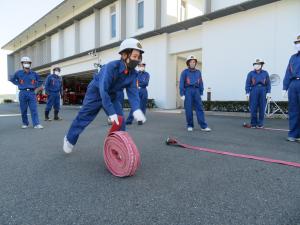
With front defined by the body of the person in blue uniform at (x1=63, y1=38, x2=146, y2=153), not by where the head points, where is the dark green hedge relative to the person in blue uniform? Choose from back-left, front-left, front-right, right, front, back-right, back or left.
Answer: left

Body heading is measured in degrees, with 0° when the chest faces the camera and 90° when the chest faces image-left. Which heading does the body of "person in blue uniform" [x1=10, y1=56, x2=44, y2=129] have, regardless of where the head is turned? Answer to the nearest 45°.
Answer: approximately 0°

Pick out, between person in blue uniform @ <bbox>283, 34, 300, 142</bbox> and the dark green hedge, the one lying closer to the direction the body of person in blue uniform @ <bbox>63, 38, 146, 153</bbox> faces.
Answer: the person in blue uniform

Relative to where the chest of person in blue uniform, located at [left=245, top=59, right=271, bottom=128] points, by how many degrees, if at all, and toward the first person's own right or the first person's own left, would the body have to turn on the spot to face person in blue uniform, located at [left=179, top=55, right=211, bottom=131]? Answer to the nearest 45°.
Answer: approximately 45° to the first person's own right

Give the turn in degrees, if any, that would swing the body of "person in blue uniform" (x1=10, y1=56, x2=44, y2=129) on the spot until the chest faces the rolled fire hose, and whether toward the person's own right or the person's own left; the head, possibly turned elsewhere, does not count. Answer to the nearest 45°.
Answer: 0° — they already face it

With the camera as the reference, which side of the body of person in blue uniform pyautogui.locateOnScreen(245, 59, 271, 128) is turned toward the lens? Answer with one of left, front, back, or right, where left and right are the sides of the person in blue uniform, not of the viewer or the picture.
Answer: front

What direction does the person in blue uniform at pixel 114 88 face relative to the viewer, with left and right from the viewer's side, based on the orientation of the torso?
facing the viewer and to the right of the viewer

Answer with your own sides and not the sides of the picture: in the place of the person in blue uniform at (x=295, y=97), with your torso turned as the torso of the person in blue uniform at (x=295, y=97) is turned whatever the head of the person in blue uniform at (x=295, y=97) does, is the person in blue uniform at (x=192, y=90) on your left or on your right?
on your right

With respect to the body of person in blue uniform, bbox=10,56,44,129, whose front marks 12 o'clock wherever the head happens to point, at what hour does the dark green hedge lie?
The dark green hedge is roughly at 9 o'clock from the person in blue uniform.

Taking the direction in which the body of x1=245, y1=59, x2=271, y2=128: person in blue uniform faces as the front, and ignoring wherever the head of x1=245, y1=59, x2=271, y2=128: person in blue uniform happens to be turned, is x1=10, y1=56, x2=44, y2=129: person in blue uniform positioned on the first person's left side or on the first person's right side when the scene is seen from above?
on the first person's right side

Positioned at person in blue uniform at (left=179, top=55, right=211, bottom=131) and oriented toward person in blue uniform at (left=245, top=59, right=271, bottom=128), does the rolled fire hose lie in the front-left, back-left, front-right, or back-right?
back-right

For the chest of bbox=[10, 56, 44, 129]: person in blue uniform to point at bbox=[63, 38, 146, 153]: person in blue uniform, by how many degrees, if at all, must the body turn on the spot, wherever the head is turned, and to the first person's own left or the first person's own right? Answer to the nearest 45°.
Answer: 0° — they already face them

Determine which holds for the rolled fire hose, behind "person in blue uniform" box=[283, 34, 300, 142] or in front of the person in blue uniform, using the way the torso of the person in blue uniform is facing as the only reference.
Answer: in front
